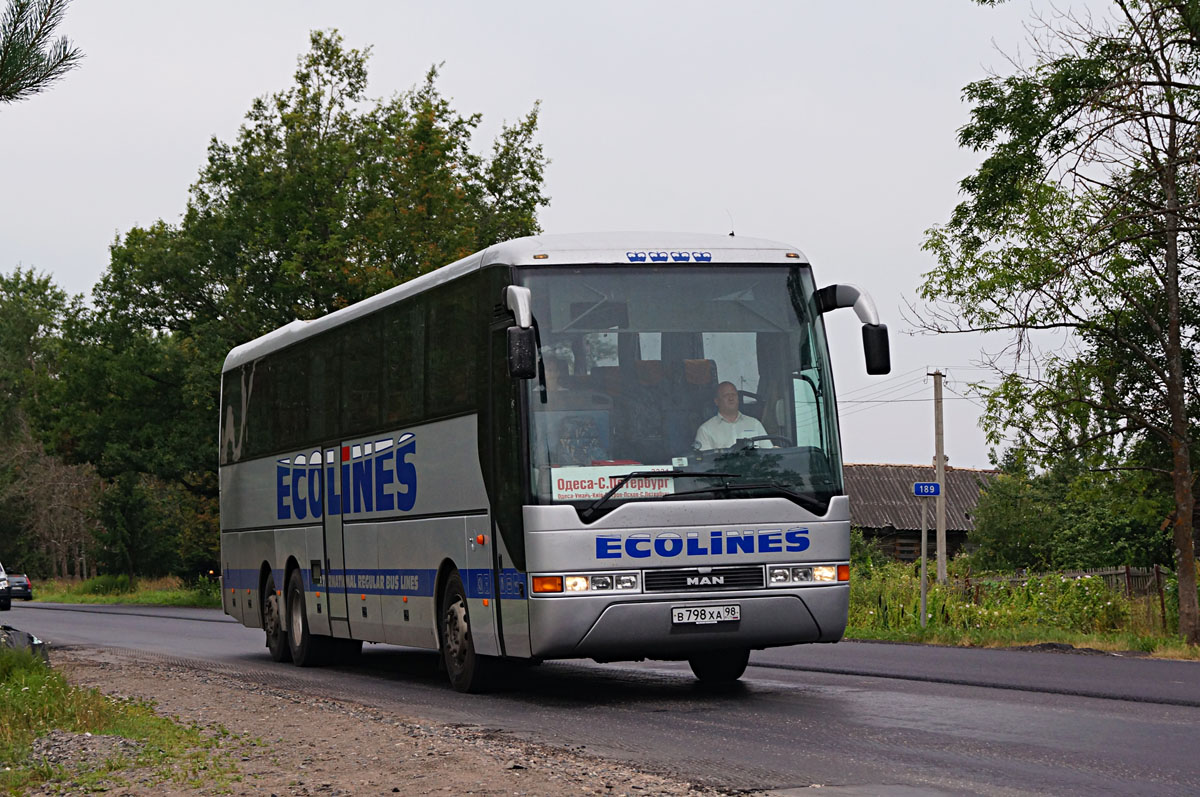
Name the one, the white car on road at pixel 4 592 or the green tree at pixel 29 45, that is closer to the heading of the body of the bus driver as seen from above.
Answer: the green tree

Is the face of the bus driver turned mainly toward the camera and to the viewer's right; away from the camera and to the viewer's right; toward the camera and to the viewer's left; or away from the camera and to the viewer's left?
toward the camera and to the viewer's right

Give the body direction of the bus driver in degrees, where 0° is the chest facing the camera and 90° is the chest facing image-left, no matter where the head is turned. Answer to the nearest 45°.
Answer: approximately 0°

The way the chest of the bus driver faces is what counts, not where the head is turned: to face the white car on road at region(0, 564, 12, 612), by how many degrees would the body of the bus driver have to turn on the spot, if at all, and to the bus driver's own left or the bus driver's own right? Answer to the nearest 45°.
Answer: approximately 135° to the bus driver's own right

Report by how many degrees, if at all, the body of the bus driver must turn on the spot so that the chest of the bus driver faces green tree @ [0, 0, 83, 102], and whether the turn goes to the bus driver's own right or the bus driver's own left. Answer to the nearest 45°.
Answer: approximately 45° to the bus driver's own right
